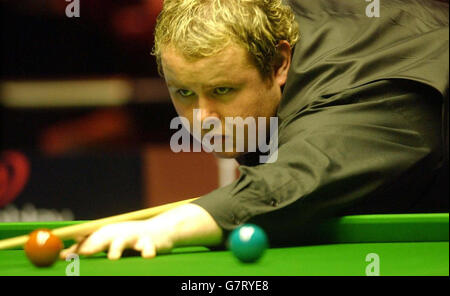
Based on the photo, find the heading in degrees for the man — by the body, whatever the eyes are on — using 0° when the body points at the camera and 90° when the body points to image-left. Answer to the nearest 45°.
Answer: approximately 45°
